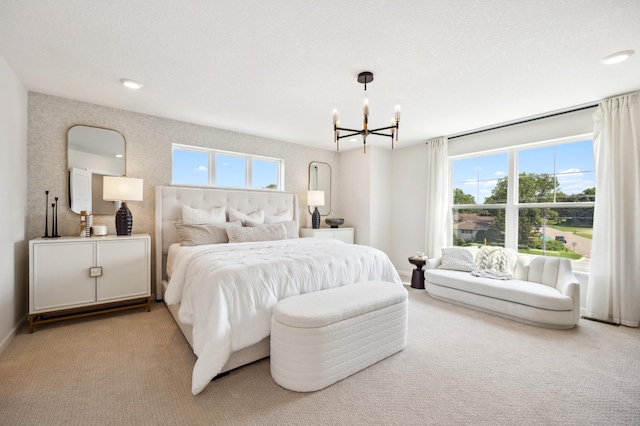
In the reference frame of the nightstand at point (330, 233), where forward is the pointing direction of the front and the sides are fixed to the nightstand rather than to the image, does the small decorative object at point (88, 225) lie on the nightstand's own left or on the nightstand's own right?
on the nightstand's own right

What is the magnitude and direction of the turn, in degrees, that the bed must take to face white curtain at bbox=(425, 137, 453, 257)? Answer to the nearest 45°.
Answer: approximately 90° to its left

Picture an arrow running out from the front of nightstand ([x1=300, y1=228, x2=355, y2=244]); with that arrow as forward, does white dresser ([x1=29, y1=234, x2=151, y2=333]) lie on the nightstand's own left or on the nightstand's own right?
on the nightstand's own right

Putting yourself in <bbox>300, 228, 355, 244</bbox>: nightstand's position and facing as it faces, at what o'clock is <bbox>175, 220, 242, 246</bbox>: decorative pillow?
The decorative pillow is roughly at 3 o'clock from the nightstand.

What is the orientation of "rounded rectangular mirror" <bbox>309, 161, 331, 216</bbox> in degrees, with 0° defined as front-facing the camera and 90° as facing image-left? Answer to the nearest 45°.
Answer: approximately 315°

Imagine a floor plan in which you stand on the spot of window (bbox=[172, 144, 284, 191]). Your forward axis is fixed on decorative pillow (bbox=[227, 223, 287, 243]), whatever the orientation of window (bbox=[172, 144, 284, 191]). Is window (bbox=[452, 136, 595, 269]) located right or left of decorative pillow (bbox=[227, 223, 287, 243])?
left

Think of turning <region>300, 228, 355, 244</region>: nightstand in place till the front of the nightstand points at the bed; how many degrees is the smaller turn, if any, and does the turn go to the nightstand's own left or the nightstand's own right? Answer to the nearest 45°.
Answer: approximately 45° to the nightstand's own right
